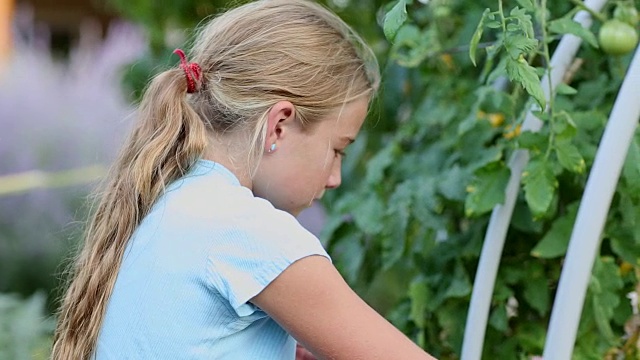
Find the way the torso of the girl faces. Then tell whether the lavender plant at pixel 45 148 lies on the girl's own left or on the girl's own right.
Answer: on the girl's own left

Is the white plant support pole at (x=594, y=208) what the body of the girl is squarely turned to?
yes

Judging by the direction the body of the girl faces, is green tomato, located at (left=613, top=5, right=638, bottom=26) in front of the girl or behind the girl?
in front

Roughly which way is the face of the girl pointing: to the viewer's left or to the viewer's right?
to the viewer's right

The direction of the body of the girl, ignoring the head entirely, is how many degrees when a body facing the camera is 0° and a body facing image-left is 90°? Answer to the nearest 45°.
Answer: approximately 270°

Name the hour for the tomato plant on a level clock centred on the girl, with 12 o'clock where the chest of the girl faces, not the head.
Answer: The tomato plant is roughly at 11 o'clock from the girl.

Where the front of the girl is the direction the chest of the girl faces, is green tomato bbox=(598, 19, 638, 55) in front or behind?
in front
